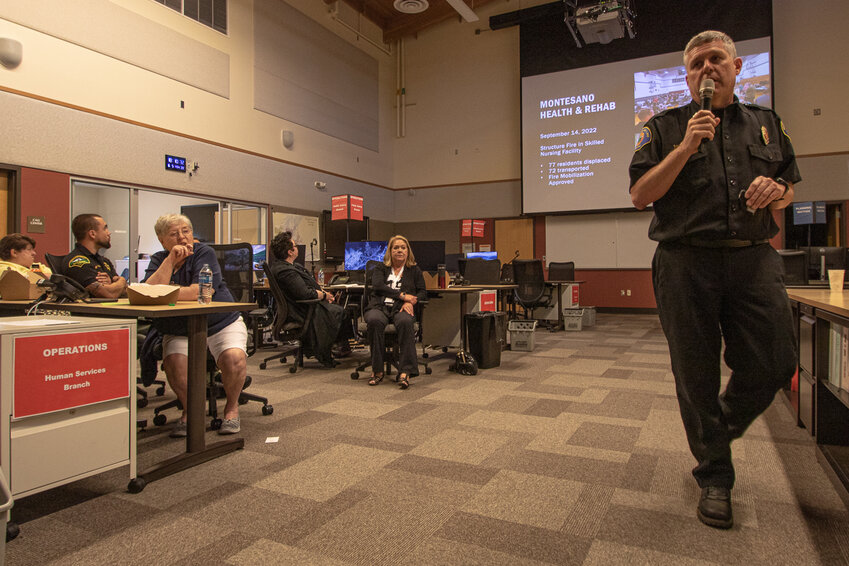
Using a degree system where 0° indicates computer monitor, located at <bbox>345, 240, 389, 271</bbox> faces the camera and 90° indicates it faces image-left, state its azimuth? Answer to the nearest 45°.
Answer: approximately 0°

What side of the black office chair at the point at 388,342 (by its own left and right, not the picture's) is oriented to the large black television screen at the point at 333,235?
back

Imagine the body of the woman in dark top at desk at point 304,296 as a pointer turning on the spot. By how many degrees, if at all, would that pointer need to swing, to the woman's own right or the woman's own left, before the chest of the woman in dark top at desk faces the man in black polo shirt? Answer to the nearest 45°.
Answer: approximately 135° to the woman's own right

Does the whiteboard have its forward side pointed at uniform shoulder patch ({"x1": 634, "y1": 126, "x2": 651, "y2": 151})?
yes

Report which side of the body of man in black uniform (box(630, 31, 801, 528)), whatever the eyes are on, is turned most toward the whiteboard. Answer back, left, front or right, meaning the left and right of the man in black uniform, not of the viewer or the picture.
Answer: back

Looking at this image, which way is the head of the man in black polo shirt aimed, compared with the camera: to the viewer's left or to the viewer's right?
to the viewer's right

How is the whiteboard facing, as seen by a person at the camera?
facing the viewer

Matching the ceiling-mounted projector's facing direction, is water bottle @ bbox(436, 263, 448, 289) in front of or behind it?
behind

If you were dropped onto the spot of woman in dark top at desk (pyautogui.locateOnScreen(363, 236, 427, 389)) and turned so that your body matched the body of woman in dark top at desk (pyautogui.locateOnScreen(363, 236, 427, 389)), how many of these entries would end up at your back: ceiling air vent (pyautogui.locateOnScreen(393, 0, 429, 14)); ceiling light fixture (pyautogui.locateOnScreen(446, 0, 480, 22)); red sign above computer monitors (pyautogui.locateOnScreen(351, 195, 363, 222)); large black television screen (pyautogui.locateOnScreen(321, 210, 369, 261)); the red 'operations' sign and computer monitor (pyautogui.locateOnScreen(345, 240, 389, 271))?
5

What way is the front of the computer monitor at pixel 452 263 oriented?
toward the camera

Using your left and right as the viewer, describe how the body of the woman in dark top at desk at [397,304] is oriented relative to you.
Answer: facing the viewer

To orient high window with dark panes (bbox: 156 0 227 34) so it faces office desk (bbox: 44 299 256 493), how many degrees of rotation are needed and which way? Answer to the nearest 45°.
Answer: approximately 45° to its right

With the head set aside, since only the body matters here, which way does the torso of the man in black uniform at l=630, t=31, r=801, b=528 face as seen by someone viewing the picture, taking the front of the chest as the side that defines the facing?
toward the camera

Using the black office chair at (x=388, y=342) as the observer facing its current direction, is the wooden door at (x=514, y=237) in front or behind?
behind

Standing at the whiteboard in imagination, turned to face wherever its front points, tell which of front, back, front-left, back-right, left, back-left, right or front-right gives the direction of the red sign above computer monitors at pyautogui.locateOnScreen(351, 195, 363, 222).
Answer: front-right

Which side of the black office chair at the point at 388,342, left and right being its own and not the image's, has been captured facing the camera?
front

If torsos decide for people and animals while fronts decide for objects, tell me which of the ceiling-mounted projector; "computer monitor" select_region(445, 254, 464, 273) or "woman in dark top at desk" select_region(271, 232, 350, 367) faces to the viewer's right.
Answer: the woman in dark top at desk
